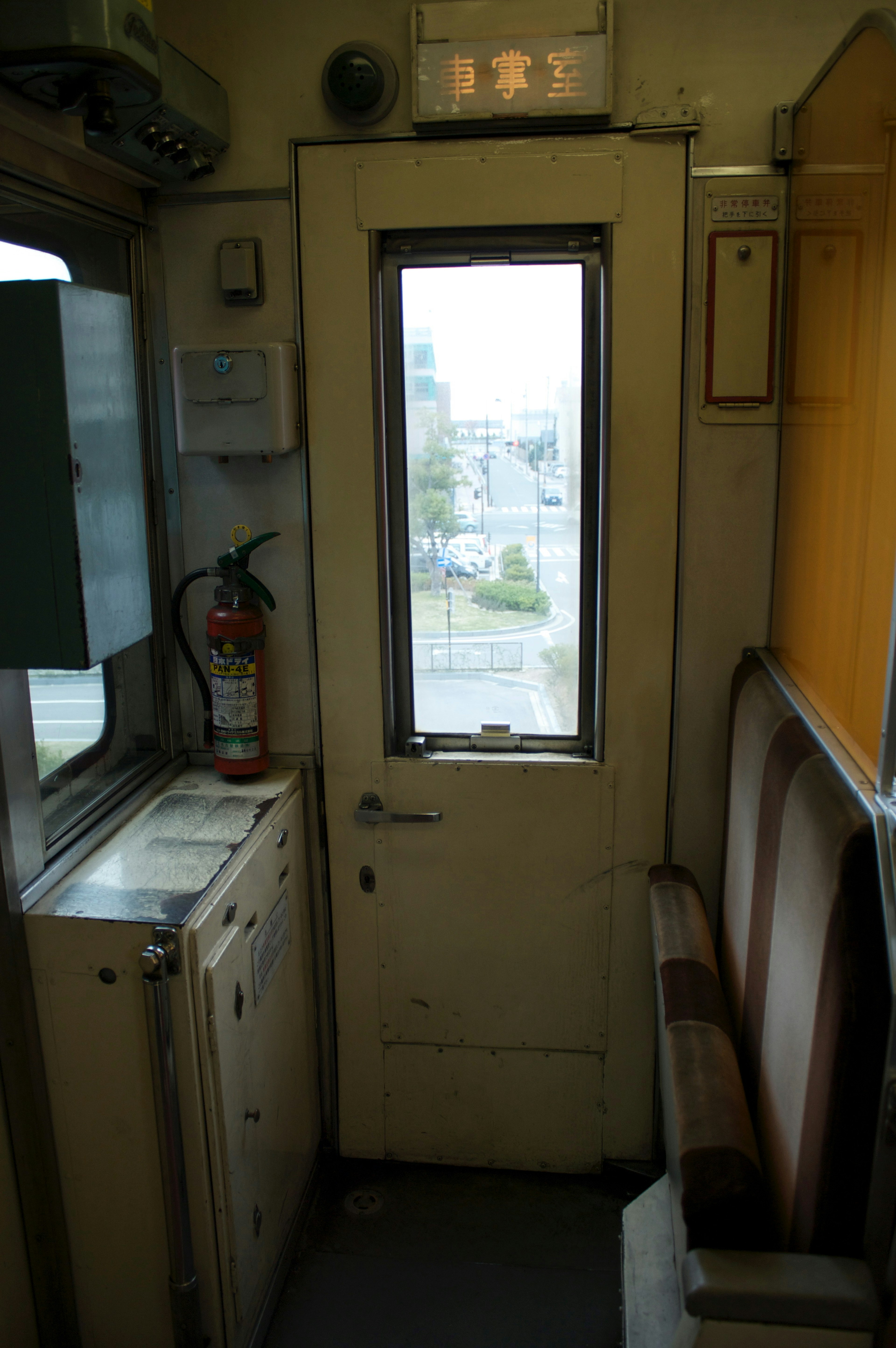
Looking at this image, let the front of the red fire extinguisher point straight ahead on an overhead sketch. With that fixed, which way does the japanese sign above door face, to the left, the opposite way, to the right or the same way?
the same way

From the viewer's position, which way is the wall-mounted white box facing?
facing the viewer

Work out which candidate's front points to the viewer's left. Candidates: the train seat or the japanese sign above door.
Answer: the train seat

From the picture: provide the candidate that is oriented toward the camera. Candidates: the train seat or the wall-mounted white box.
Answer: the wall-mounted white box

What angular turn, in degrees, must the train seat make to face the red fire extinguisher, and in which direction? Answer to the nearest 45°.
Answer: approximately 45° to its right

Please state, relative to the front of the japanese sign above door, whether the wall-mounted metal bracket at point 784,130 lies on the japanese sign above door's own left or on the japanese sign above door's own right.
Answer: on the japanese sign above door's own left

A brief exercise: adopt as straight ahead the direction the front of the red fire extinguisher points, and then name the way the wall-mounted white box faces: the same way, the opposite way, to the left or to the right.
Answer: the same way

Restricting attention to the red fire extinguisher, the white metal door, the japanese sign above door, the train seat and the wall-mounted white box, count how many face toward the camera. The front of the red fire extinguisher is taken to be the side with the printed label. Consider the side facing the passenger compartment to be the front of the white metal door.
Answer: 4

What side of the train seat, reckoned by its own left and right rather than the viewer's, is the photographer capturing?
left

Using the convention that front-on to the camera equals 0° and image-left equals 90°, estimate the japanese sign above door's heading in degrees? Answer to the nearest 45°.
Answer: approximately 0°

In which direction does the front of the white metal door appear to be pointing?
toward the camera

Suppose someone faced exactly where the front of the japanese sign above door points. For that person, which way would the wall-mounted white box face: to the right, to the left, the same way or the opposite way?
the same way
